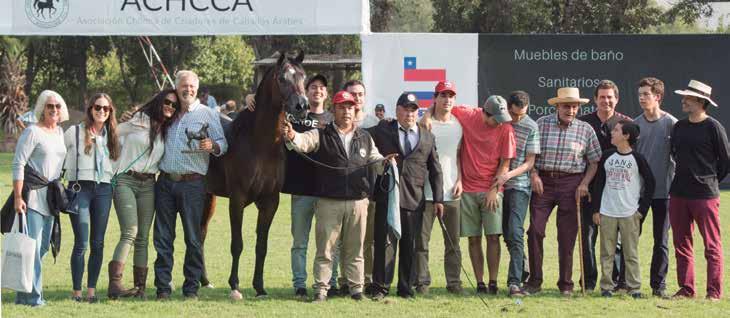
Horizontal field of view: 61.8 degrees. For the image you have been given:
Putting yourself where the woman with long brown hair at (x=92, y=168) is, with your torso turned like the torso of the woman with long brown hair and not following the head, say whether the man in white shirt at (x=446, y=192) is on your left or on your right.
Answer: on your left

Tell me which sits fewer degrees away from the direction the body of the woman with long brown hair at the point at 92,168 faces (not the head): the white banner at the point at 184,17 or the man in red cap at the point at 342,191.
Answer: the man in red cap

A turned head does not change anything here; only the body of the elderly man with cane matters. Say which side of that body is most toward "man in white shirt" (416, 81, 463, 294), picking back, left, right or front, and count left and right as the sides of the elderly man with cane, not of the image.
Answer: right

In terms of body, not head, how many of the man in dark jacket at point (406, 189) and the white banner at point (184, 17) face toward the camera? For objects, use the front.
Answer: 2

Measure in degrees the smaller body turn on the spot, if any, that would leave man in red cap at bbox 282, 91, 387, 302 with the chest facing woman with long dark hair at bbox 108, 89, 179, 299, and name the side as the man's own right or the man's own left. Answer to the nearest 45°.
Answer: approximately 90° to the man's own right
